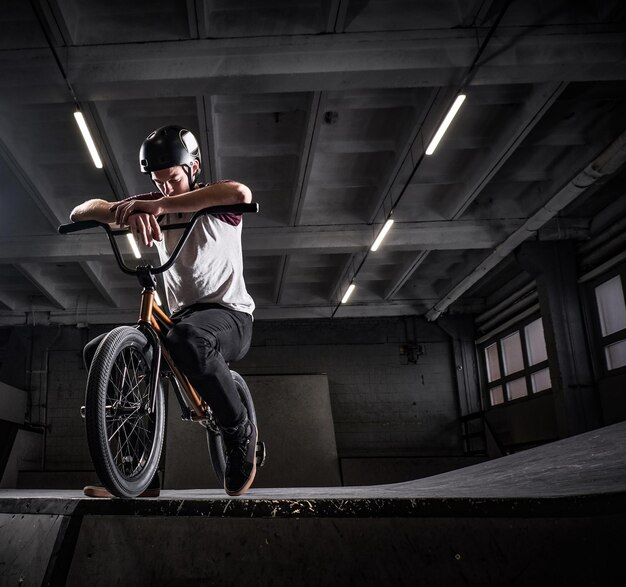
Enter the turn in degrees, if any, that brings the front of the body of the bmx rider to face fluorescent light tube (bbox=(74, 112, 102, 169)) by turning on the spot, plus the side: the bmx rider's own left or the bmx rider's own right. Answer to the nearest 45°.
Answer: approximately 135° to the bmx rider's own right

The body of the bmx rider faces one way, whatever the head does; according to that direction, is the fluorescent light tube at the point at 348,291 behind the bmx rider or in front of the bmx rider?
behind

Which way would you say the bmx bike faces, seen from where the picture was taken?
facing the viewer and to the left of the viewer

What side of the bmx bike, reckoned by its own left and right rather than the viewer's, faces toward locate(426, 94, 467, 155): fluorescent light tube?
back

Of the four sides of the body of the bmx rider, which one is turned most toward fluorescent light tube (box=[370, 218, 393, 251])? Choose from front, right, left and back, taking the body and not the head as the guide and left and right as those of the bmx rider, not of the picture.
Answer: back

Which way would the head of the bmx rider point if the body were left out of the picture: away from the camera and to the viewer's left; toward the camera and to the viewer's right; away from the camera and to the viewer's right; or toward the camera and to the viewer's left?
toward the camera and to the viewer's left

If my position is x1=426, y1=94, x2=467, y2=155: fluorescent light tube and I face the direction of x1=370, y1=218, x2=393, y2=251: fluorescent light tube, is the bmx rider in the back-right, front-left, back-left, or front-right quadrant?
back-left

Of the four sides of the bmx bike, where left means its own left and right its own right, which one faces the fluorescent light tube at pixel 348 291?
back

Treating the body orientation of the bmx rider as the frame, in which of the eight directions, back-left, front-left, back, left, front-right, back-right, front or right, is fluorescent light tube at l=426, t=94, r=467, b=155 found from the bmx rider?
back

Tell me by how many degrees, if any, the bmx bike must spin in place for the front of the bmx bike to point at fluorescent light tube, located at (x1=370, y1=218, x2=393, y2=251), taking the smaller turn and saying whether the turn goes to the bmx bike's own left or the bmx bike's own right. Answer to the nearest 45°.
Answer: approximately 180°
